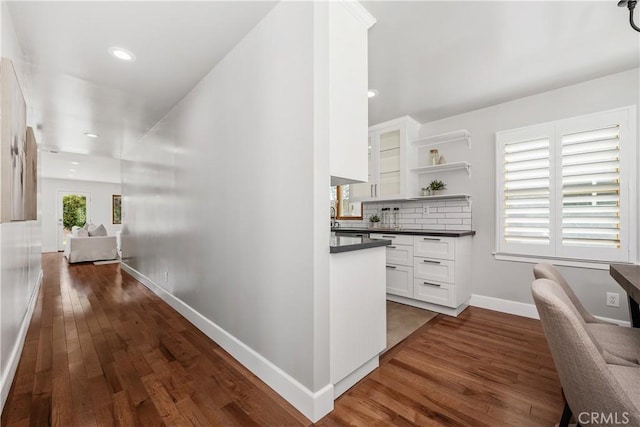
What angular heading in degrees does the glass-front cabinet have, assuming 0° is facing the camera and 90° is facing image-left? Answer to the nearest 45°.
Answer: approximately 45°

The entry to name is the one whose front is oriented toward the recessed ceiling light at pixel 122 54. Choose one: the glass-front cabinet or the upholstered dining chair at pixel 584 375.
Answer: the glass-front cabinet

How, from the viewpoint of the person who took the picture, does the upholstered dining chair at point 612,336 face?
facing to the right of the viewer

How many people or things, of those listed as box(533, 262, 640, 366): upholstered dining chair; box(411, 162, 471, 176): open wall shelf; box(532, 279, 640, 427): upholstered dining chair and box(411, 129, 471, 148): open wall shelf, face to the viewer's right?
2

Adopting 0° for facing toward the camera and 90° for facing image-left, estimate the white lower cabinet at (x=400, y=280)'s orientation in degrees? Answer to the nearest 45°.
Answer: approximately 45°

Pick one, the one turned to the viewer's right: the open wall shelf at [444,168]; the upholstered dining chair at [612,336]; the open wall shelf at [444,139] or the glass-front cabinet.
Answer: the upholstered dining chair

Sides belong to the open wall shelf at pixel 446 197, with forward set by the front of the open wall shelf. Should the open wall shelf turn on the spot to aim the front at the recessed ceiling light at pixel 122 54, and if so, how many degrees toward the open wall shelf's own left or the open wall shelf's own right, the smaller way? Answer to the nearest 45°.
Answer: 0° — it already faces it
